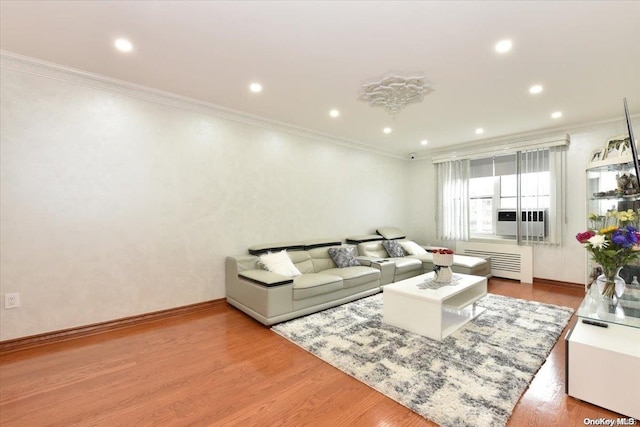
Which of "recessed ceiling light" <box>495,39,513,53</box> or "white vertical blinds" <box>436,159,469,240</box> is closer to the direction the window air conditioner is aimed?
the recessed ceiling light

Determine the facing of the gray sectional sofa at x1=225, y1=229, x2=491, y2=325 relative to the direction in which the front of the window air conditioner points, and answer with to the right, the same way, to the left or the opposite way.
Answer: to the left

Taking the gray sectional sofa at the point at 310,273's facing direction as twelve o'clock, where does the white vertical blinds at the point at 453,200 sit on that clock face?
The white vertical blinds is roughly at 9 o'clock from the gray sectional sofa.

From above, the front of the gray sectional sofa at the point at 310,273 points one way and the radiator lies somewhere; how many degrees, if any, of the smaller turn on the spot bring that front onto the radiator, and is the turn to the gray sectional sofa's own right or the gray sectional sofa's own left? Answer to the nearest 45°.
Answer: approximately 90° to the gray sectional sofa's own left

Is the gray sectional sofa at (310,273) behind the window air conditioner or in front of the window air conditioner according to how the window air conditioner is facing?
in front

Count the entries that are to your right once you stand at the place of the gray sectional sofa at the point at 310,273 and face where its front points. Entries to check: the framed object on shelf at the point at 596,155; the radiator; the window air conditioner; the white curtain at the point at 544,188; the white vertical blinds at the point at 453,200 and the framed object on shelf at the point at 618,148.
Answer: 0

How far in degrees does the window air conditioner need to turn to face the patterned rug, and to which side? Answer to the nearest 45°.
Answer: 0° — it already faces it

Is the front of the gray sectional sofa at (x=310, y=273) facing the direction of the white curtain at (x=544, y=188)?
no

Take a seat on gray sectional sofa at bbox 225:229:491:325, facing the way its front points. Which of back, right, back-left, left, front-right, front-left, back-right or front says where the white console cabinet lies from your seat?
front

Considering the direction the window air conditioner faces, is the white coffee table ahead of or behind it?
ahead

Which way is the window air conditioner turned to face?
toward the camera

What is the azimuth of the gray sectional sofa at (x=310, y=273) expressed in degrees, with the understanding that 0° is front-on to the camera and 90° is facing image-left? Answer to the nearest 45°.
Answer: approximately 315°

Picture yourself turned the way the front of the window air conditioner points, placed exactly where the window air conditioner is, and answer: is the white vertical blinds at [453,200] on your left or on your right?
on your right

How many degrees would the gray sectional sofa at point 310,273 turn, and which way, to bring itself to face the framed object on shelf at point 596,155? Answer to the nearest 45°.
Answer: approximately 45° to its left

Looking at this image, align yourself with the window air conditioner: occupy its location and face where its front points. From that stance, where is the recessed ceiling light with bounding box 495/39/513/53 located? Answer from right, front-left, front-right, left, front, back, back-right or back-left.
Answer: front

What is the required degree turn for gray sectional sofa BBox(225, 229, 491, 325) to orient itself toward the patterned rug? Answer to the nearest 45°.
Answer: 0° — it already faces it

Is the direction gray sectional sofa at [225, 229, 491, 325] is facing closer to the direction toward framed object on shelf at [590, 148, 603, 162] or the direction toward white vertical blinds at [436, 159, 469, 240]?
the framed object on shelf

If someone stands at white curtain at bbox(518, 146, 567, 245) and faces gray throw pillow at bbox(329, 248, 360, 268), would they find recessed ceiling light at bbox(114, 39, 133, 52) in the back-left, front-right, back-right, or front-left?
front-left
